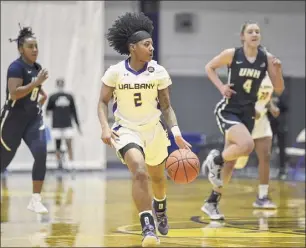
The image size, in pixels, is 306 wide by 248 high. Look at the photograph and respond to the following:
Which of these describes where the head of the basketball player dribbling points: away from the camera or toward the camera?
toward the camera

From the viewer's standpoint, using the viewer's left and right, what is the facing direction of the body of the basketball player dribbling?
facing the viewer
